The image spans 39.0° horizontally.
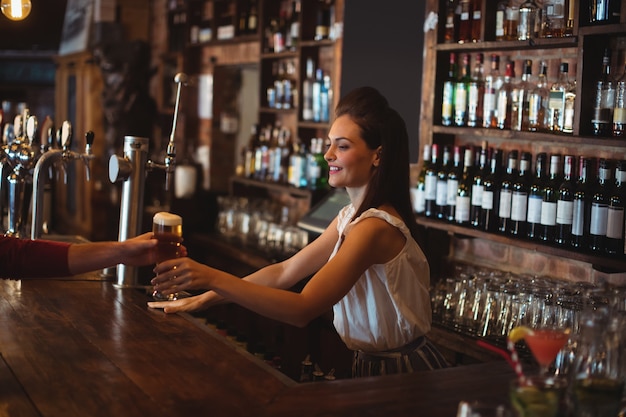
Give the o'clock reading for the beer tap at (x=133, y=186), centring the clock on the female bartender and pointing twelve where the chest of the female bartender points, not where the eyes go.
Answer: The beer tap is roughly at 1 o'clock from the female bartender.

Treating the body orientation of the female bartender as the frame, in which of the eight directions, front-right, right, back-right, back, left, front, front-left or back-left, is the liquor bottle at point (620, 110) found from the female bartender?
back-right

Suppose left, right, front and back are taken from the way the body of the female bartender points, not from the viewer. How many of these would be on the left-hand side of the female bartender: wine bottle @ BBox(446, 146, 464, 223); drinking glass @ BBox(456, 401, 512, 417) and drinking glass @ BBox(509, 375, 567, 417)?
2

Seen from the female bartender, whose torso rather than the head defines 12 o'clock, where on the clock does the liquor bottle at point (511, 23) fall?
The liquor bottle is roughly at 4 o'clock from the female bartender.

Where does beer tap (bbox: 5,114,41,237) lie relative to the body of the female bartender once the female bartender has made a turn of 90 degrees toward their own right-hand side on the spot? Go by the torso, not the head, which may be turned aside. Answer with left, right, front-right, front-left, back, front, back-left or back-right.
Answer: front-left

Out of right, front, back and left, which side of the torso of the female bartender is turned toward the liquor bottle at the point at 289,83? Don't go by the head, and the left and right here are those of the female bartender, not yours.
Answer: right

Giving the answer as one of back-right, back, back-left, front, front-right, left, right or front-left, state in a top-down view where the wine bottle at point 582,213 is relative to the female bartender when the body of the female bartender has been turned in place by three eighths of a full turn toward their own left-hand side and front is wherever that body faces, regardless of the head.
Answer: left

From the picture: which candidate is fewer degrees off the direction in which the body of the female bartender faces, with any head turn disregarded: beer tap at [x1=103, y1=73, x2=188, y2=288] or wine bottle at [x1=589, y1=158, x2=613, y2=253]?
the beer tap

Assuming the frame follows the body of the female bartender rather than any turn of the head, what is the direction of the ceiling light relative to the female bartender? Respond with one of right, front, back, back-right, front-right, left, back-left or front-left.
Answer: front-right

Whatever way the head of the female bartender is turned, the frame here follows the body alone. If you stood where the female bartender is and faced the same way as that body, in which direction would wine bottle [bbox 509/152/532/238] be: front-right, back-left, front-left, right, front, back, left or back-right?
back-right

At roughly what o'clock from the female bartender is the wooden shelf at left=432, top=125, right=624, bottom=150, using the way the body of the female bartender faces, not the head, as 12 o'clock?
The wooden shelf is roughly at 4 o'clock from the female bartender.

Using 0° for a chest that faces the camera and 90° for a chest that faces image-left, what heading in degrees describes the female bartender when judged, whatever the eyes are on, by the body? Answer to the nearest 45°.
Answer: approximately 90°

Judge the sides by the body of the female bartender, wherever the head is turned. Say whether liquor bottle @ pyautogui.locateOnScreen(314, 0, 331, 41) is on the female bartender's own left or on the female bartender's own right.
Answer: on the female bartender's own right

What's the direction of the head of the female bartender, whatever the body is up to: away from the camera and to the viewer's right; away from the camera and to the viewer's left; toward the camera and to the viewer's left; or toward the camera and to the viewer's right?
toward the camera and to the viewer's left

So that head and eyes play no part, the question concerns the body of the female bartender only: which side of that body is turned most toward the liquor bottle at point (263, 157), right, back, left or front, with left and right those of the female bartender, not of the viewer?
right
